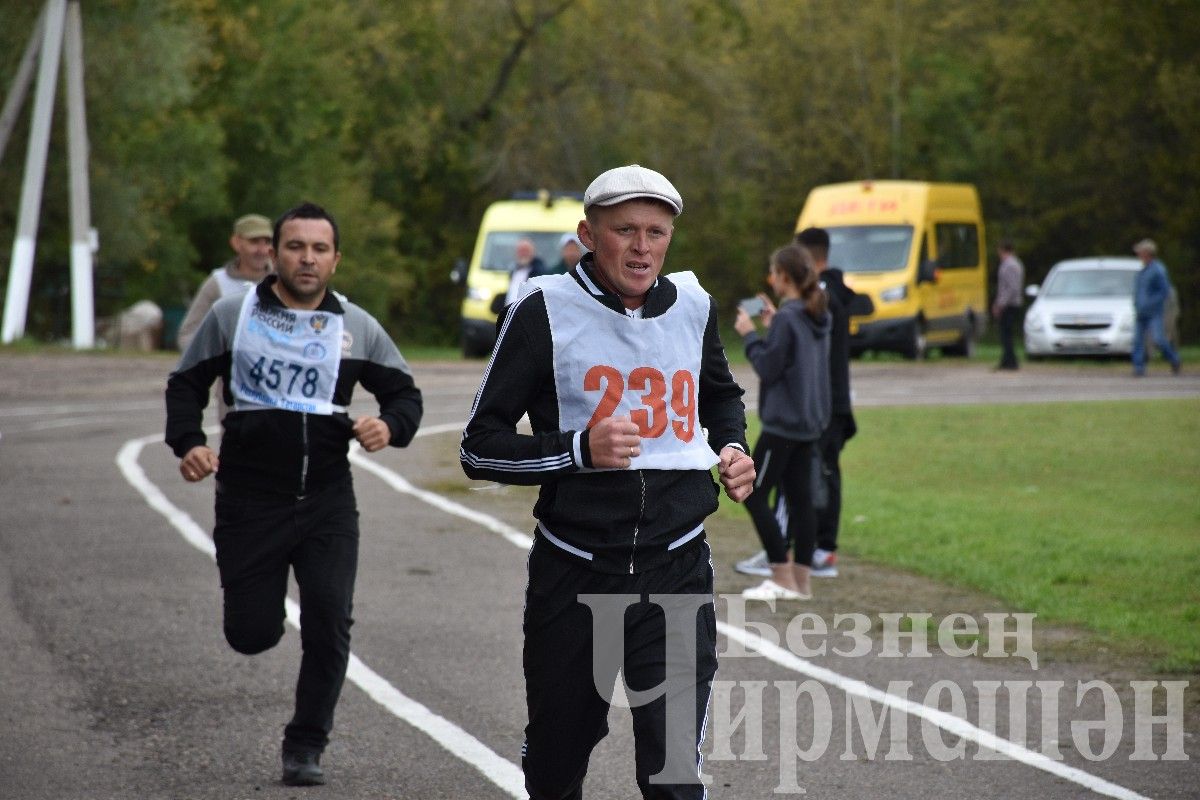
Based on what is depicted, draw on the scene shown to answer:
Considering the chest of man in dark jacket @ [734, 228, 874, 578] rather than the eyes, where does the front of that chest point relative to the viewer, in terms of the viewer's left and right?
facing to the left of the viewer

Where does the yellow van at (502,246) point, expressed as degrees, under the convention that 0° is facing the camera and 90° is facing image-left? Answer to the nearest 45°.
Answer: approximately 0°

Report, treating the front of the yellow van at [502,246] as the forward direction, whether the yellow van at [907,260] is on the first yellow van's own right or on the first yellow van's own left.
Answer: on the first yellow van's own left

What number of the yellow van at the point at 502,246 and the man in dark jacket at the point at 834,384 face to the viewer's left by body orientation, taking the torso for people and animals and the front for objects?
1

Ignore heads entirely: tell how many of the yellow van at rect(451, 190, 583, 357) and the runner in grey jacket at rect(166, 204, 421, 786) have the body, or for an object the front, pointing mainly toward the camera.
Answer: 2

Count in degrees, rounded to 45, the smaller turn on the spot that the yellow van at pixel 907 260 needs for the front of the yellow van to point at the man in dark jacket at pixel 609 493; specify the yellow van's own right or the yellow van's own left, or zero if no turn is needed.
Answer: approximately 45° to the yellow van's own left

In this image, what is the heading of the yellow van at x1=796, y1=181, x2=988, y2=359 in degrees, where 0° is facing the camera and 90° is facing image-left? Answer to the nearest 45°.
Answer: approximately 45°

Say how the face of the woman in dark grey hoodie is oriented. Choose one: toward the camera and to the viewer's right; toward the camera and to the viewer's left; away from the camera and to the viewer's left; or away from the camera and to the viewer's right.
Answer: away from the camera and to the viewer's left
